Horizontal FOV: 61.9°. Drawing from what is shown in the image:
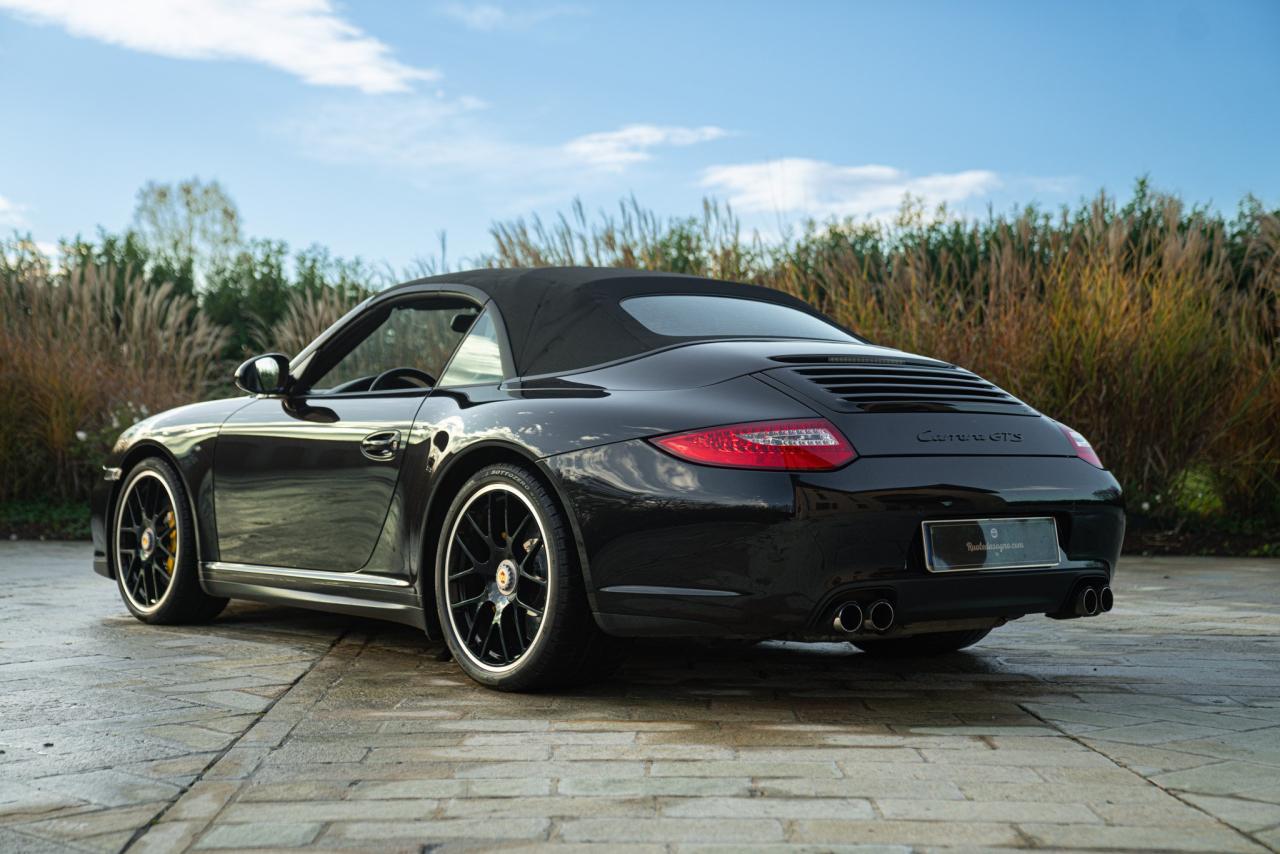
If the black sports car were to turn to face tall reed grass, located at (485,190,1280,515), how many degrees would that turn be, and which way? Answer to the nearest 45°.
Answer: approximately 90° to its right

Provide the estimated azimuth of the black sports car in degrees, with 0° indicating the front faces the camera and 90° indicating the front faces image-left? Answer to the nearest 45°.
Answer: approximately 135°

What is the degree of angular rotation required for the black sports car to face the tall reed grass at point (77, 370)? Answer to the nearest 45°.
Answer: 0° — it already faces it
